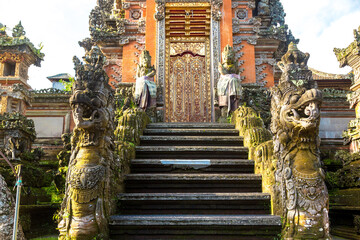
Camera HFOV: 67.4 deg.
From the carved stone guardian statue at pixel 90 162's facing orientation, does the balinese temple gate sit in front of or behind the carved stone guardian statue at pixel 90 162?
behind

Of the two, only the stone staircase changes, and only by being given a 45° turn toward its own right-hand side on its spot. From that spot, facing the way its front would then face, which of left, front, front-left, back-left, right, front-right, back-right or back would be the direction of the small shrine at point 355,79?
back

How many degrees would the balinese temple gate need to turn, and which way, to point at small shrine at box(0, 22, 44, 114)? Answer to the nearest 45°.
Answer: approximately 90° to its right

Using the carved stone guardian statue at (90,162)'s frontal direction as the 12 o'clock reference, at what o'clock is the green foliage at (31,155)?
The green foliage is roughly at 4 o'clock from the carved stone guardian statue.

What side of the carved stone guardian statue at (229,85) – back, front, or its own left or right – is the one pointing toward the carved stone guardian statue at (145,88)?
right

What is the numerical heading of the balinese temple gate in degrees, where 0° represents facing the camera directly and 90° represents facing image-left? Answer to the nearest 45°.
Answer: approximately 0°
